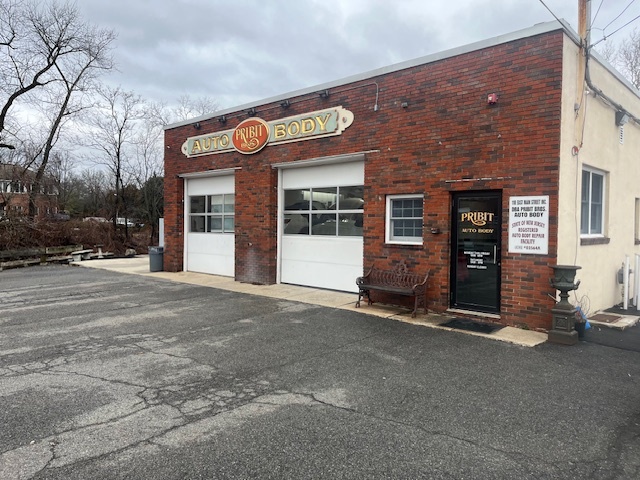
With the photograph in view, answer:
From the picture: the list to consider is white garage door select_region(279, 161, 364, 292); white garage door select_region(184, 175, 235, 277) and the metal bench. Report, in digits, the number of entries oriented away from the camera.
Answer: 0

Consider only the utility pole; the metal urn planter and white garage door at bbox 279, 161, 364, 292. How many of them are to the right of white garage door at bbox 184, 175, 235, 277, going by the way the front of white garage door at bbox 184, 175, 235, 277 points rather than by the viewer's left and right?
0

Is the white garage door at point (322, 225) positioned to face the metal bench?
no

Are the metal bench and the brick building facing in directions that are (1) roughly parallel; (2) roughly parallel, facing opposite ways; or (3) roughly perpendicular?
roughly parallel

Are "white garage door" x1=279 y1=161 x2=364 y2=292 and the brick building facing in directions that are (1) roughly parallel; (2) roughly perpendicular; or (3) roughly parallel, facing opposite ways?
roughly parallel

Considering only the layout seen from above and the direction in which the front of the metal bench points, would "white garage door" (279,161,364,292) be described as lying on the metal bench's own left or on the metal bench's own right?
on the metal bench's own right

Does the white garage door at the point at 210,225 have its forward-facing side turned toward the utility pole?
no

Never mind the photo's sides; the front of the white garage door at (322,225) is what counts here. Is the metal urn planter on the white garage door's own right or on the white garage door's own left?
on the white garage door's own left

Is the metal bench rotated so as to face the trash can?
no

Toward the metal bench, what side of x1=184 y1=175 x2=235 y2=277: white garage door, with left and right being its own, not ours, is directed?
left

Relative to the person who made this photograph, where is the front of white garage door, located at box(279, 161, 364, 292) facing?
facing the viewer and to the left of the viewer

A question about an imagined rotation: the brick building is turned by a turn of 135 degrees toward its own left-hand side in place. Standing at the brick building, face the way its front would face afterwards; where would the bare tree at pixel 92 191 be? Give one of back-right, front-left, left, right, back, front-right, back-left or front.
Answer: back-left

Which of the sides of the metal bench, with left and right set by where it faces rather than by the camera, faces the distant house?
right

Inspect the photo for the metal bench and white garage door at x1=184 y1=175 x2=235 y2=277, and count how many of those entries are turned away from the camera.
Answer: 0

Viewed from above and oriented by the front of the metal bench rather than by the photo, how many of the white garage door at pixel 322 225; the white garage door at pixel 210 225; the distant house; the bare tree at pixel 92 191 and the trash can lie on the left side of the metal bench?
0

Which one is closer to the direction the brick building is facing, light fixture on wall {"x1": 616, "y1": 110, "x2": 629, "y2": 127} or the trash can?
the trash can

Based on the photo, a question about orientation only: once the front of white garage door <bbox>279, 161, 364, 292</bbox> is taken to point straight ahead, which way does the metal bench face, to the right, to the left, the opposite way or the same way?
the same way

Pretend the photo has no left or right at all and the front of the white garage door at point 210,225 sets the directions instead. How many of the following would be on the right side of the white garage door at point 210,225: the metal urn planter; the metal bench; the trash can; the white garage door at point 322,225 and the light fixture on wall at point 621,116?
1
